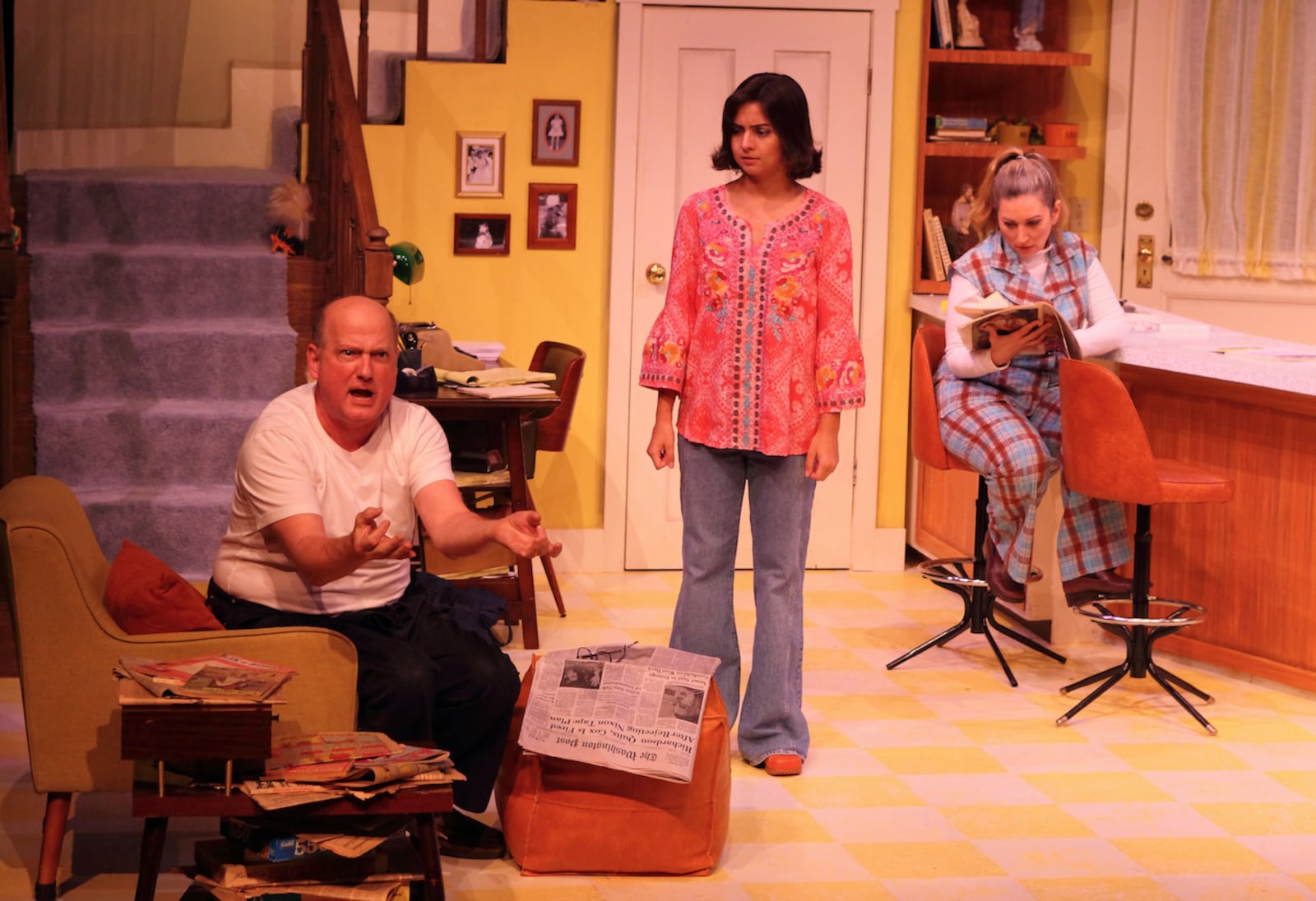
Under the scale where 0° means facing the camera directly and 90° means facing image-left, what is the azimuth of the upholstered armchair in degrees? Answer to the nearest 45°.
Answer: approximately 270°

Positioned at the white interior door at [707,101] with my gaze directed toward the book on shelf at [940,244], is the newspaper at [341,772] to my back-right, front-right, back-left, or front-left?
back-right

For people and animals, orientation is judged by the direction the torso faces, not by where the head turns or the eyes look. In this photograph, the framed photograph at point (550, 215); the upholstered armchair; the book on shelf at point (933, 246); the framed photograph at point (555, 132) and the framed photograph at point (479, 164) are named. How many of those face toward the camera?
4

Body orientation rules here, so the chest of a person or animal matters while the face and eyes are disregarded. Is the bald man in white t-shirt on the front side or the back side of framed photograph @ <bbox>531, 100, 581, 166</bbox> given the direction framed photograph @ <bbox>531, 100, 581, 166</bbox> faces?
on the front side

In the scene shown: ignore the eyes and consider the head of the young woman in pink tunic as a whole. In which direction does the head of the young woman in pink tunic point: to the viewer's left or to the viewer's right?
to the viewer's left

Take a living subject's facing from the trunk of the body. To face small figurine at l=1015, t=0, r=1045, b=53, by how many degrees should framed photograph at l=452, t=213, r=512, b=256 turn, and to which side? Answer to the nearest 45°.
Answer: approximately 90° to its left

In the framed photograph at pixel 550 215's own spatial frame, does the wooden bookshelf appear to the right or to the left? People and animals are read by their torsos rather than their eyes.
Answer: on its left
